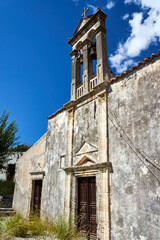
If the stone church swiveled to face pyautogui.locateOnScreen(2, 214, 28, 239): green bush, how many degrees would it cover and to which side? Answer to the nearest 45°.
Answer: approximately 45° to its right

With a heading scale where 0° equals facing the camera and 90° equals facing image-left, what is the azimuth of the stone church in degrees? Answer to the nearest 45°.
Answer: approximately 45°

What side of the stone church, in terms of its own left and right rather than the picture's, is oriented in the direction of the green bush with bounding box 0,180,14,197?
right
